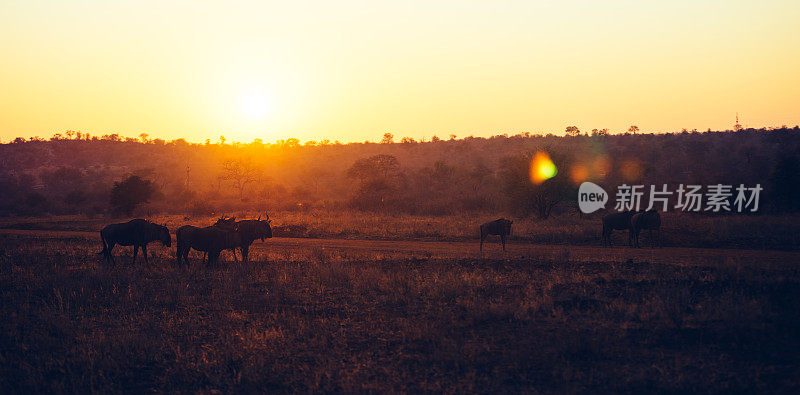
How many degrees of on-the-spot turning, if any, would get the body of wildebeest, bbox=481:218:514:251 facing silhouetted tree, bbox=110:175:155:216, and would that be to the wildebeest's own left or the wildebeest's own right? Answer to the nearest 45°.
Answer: approximately 135° to the wildebeest's own left

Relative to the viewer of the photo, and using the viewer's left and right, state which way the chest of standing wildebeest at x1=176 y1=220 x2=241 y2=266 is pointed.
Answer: facing to the right of the viewer

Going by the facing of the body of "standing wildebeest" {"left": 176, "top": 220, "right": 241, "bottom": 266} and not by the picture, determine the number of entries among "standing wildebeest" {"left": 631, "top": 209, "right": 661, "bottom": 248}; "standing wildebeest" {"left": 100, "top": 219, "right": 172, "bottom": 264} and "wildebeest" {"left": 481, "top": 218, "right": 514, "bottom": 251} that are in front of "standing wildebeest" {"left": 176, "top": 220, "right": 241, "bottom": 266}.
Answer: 2

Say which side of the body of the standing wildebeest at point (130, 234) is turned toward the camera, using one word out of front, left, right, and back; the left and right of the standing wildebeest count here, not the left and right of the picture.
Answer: right

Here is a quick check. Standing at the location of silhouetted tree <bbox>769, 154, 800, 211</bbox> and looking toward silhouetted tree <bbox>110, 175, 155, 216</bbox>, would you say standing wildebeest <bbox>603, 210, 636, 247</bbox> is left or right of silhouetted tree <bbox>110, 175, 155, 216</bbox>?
left

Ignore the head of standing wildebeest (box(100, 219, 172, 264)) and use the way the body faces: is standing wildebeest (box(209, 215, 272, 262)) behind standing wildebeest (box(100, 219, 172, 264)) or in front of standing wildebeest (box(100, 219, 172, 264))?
in front

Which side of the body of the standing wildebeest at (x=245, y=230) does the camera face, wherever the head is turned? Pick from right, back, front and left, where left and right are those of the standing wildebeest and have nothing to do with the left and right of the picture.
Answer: right

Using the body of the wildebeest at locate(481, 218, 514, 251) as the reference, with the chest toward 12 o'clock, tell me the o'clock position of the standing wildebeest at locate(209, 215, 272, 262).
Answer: The standing wildebeest is roughly at 5 o'clock from the wildebeest.
